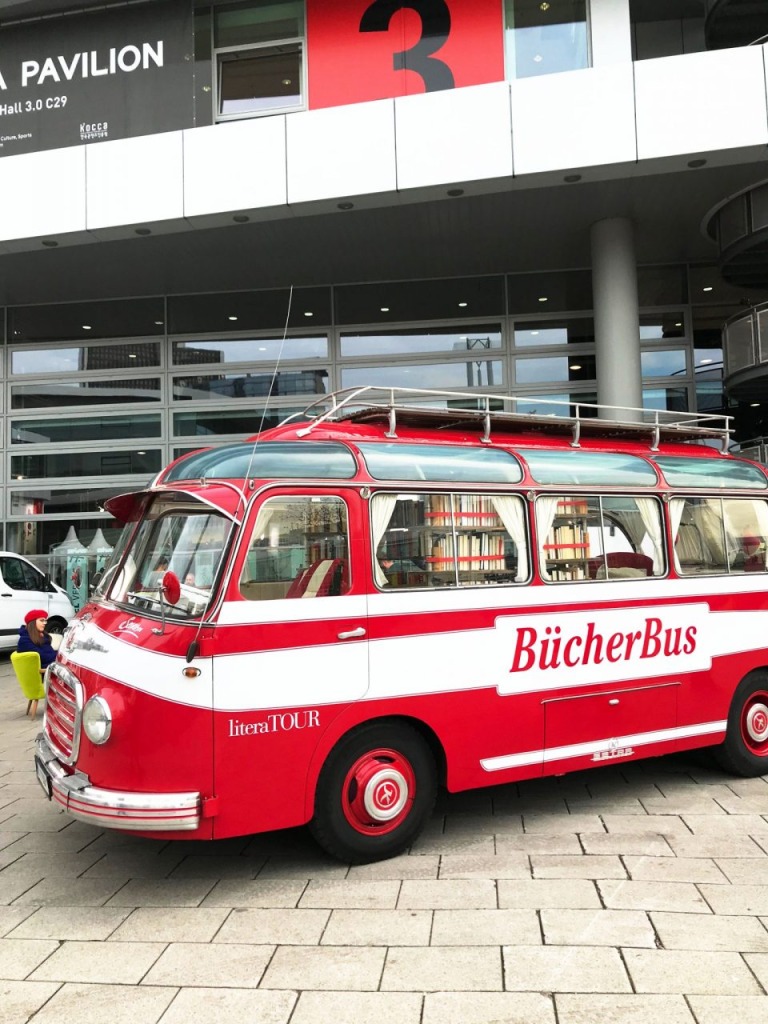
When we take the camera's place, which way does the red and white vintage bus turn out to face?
facing the viewer and to the left of the viewer

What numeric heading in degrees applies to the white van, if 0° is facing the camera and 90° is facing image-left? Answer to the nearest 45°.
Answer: approximately 270°

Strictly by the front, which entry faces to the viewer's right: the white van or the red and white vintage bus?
the white van

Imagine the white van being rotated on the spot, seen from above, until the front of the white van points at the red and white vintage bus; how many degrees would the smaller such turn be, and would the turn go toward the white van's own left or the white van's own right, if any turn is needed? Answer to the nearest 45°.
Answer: approximately 90° to the white van's own right

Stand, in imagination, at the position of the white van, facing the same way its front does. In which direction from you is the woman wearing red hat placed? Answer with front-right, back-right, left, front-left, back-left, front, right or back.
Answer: right

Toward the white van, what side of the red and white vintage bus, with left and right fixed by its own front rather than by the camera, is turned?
right

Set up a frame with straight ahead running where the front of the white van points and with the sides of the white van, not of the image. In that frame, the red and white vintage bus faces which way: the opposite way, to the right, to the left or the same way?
the opposite way

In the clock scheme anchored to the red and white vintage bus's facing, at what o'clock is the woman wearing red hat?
The woman wearing red hat is roughly at 3 o'clock from the red and white vintage bus.

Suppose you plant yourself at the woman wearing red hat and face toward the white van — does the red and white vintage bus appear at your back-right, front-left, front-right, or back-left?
back-right

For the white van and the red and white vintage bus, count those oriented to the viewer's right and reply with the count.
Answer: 1
